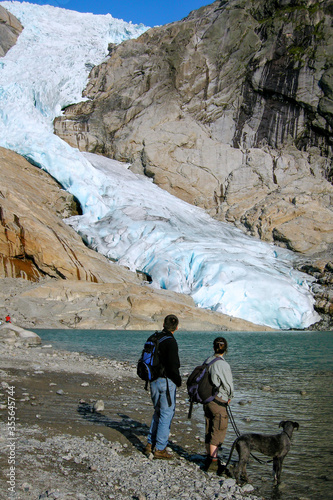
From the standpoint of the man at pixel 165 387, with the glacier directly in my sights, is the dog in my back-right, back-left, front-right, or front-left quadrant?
back-right

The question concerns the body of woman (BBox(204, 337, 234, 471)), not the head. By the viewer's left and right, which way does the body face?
facing away from the viewer and to the right of the viewer

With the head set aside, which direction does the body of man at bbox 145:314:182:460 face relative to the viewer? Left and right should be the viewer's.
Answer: facing away from the viewer and to the right of the viewer

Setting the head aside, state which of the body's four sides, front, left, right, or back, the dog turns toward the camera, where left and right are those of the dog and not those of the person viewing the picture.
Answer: right

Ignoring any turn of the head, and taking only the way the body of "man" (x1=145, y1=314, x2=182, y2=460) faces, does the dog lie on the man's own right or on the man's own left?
on the man's own right
